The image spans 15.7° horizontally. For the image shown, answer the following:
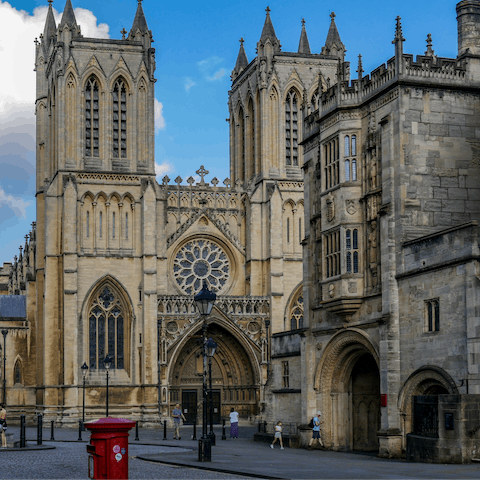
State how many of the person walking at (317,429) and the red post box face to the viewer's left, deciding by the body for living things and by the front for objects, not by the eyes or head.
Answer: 1

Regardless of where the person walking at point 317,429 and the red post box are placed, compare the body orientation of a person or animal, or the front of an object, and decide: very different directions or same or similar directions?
very different directions
